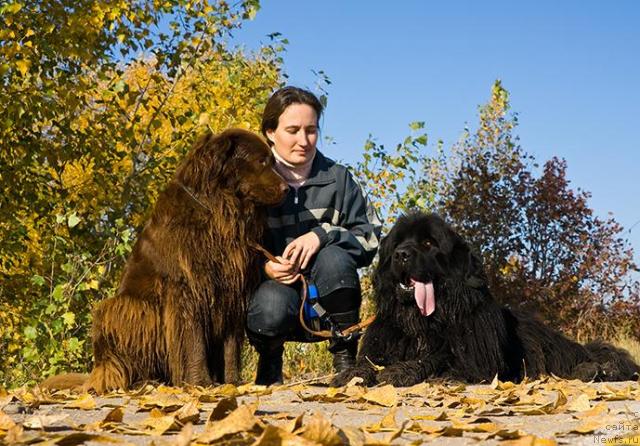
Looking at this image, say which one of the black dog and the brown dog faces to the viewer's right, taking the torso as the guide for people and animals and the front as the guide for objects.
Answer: the brown dog

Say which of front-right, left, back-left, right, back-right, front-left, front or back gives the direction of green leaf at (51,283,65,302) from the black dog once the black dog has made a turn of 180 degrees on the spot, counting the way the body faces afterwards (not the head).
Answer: back-left

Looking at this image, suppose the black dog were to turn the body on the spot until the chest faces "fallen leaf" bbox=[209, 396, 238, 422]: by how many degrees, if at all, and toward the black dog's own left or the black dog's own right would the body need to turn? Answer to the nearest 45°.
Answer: approximately 45° to the black dog's own left

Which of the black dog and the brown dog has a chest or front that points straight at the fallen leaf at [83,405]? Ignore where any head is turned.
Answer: the black dog

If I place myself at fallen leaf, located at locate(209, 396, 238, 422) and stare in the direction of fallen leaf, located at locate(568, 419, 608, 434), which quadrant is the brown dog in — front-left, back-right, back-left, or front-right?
back-left

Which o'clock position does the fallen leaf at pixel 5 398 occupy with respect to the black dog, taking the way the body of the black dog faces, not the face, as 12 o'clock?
The fallen leaf is roughly at 12 o'clock from the black dog.

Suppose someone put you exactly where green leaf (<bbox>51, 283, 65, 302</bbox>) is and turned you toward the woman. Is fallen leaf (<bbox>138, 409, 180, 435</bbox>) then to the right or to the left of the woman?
right

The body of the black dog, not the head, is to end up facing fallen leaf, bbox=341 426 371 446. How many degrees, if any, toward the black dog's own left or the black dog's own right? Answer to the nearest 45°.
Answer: approximately 45° to the black dog's own left

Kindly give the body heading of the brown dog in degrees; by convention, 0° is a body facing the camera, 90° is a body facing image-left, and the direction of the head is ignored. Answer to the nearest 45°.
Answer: approximately 270°

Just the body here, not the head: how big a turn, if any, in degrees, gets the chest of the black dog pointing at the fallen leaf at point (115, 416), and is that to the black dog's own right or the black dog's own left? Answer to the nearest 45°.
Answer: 0° — it already faces it

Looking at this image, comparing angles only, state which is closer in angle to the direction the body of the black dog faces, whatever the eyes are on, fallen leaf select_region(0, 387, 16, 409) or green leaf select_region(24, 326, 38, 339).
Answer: the fallen leaf

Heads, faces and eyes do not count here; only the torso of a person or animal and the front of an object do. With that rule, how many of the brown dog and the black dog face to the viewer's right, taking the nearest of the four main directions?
1

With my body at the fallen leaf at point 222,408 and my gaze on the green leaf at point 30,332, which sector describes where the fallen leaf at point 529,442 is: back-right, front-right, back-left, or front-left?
back-right

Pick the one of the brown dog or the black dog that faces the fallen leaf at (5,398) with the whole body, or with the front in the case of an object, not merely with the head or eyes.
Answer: the black dog

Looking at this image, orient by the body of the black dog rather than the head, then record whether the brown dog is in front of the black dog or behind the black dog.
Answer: in front

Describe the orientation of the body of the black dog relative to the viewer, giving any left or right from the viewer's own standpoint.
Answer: facing the viewer and to the left of the viewer
